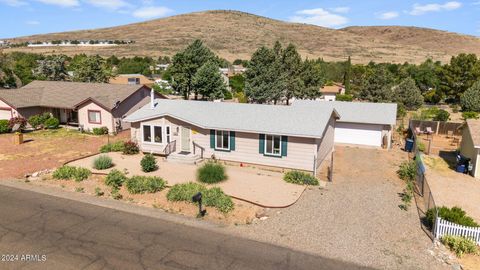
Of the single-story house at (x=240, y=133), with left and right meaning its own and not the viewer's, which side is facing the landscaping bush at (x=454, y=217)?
left

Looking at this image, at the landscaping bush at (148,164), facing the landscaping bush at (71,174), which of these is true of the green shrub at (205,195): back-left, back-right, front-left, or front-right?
back-left

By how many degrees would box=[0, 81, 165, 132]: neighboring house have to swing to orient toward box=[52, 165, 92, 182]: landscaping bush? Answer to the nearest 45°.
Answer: approximately 45° to its left

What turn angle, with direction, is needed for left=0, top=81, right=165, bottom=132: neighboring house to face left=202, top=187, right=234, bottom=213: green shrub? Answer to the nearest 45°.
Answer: approximately 45° to its left

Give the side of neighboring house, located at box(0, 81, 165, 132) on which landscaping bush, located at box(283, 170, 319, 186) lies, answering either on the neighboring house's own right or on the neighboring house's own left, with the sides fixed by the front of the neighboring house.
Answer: on the neighboring house's own left

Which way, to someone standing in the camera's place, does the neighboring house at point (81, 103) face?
facing the viewer and to the left of the viewer

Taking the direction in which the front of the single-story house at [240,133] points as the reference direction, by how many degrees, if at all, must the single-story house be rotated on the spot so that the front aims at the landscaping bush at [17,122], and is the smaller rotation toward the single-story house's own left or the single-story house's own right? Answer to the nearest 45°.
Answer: approximately 90° to the single-story house's own right

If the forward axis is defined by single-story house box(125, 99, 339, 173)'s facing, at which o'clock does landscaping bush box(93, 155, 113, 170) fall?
The landscaping bush is roughly at 1 o'clock from the single-story house.

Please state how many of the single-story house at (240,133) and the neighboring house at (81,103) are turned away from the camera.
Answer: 0

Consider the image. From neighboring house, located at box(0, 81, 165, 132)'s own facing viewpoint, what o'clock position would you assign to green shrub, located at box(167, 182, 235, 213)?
The green shrub is roughly at 10 o'clock from the neighboring house.

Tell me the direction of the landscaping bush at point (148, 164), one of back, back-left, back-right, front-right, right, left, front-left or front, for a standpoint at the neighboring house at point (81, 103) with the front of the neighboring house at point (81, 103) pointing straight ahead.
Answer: front-left

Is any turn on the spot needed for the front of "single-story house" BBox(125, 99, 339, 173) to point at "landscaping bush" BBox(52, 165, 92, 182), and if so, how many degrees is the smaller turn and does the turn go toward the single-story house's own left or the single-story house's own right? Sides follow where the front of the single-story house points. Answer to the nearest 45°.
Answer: approximately 45° to the single-story house's own right
